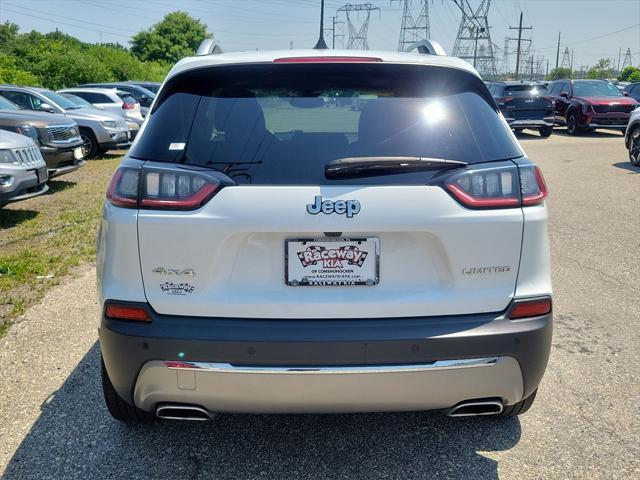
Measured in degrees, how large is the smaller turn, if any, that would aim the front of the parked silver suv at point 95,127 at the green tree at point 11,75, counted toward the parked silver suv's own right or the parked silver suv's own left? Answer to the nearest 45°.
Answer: approximately 135° to the parked silver suv's own left

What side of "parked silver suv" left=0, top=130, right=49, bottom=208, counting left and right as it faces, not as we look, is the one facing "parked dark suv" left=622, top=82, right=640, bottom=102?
left

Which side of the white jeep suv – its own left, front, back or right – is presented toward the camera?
back

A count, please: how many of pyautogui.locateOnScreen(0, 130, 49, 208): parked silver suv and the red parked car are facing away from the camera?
0

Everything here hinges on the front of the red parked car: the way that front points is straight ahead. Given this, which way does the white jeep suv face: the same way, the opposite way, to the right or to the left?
the opposite way

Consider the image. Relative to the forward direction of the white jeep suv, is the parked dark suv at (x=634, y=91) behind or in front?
in front

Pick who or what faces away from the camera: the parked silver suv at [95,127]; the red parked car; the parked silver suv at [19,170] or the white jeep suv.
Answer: the white jeep suv

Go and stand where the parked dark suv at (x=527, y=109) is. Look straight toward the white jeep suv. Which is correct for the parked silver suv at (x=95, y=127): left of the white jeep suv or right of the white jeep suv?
right

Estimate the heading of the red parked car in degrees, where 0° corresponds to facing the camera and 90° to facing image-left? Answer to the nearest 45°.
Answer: approximately 315°

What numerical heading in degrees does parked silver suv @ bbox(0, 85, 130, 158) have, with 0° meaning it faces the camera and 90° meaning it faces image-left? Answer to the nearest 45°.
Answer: approximately 315°

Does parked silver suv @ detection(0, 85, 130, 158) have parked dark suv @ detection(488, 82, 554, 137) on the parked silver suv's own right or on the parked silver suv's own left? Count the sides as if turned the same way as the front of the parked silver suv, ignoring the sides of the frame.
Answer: on the parked silver suv's own left

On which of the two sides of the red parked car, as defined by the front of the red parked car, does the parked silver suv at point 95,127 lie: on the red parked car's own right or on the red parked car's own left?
on the red parked car's own right

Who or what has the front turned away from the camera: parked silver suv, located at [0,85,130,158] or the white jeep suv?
the white jeep suv
